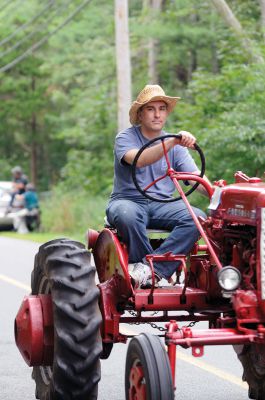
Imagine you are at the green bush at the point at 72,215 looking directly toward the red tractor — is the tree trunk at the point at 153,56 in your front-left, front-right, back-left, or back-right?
back-left

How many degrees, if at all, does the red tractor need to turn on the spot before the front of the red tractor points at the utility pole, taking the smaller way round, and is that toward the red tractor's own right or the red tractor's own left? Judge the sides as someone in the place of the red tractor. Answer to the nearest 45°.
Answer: approximately 135° to the red tractor's own left

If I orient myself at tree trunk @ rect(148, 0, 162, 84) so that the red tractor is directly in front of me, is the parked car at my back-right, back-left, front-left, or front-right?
front-right

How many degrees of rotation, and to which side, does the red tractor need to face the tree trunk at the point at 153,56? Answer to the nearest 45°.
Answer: approximately 135° to its left

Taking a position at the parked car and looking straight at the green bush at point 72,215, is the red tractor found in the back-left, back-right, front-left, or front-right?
front-right

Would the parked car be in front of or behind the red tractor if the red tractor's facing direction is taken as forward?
behind

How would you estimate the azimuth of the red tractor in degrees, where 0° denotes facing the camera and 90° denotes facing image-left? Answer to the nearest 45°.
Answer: approximately 315°

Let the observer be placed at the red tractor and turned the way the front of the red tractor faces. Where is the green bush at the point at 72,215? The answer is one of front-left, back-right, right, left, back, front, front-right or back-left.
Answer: back-left

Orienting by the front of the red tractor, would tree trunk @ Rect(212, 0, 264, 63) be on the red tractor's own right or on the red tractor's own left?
on the red tractor's own left
